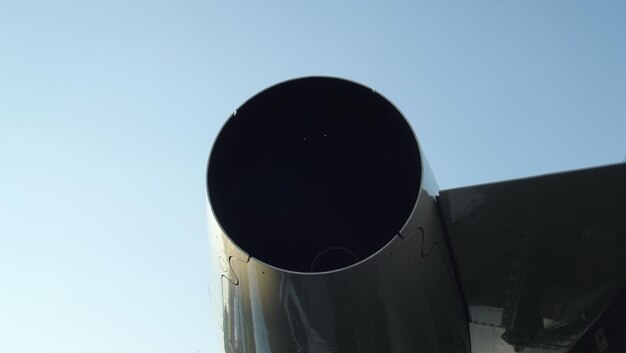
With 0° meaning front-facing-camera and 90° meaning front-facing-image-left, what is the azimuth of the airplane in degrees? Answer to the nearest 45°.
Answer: approximately 180°
